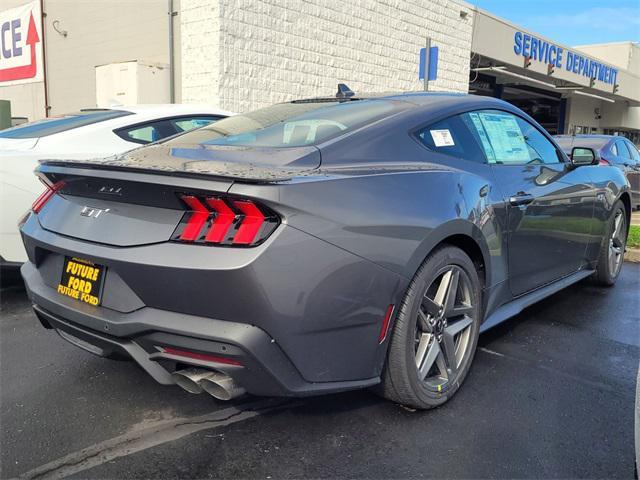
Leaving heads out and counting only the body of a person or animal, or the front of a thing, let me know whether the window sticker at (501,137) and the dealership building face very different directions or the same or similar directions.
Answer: same or similar directions

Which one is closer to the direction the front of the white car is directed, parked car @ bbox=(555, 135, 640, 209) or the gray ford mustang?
the parked car

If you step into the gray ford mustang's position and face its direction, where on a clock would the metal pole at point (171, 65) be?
The metal pole is roughly at 10 o'clock from the gray ford mustang.

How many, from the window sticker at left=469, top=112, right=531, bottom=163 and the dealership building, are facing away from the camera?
0

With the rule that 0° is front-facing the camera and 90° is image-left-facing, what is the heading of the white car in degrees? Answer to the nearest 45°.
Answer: approximately 225°

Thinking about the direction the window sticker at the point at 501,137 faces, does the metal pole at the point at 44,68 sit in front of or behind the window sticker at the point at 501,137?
behind

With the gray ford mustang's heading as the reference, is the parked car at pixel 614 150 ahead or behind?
ahead

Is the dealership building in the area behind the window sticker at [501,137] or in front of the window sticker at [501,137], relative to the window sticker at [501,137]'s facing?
behind

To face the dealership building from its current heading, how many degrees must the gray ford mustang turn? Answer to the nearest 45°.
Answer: approximately 45° to its left

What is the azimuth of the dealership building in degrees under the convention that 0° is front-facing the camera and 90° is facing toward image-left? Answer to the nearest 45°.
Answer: approximately 315°

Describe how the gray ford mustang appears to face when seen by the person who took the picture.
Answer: facing away from the viewer and to the right of the viewer

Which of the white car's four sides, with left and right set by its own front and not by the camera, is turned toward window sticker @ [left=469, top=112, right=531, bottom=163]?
right
